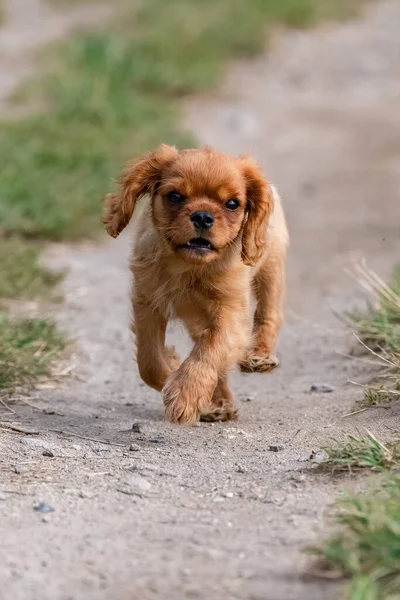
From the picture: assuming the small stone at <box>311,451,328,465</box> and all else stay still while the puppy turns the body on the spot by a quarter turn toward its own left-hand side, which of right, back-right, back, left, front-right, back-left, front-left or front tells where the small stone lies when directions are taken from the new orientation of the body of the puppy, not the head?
front-right

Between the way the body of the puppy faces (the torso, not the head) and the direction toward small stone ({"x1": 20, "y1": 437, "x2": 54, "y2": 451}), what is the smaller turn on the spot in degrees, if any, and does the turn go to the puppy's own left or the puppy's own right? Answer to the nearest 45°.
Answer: approximately 45° to the puppy's own right

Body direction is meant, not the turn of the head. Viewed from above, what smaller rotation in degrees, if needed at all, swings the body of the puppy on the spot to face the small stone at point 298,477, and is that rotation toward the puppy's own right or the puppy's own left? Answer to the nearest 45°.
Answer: approximately 45° to the puppy's own left

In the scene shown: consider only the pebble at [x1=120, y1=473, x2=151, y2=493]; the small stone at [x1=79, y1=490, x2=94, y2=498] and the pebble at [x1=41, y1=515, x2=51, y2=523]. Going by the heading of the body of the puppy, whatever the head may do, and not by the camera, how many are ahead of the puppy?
3

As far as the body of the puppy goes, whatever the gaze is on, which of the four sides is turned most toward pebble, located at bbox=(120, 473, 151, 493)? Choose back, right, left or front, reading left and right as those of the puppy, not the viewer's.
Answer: front

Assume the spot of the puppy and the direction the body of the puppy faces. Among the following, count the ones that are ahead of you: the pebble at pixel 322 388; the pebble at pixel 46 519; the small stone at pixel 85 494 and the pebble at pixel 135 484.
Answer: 3

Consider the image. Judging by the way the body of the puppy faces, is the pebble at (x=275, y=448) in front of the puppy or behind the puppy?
in front

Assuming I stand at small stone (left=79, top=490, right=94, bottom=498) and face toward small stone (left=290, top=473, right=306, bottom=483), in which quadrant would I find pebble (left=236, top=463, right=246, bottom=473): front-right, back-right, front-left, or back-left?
front-left

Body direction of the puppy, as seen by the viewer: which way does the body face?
toward the camera

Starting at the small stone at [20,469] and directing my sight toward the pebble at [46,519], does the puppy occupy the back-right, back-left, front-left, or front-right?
back-left

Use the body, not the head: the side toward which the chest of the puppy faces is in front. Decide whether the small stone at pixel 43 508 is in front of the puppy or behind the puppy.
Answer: in front

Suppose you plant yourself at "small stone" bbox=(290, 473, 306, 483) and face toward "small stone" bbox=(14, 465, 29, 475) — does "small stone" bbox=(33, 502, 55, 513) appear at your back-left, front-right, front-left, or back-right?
front-left

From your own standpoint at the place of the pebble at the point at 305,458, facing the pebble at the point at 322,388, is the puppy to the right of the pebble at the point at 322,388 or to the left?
left

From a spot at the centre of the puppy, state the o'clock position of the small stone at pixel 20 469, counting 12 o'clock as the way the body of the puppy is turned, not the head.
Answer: The small stone is roughly at 1 o'clock from the puppy.

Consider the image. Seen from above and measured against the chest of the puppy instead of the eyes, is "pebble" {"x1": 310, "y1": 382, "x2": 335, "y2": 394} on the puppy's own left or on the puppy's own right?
on the puppy's own left

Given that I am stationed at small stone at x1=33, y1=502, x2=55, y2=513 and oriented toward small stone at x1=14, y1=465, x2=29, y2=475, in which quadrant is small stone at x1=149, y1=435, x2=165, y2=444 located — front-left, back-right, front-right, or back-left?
front-right
